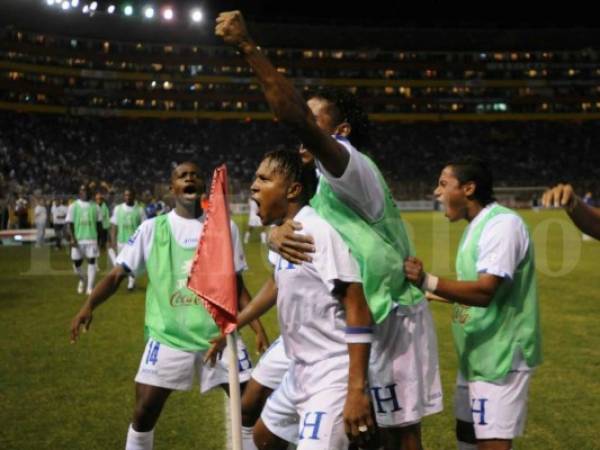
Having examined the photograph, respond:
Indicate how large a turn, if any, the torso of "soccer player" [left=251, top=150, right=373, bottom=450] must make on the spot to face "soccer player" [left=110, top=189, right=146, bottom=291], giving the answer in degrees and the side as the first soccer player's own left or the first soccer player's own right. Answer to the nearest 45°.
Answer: approximately 135° to the first soccer player's own right

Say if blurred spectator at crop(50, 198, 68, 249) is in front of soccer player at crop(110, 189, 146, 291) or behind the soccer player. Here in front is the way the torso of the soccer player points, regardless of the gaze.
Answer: behind

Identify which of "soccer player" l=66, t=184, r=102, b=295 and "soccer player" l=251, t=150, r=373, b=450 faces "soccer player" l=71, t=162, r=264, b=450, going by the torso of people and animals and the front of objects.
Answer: "soccer player" l=66, t=184, r=102, b=295

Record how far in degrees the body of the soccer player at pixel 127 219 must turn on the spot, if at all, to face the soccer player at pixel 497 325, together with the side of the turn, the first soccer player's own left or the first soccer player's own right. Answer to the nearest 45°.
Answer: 0° — they already face them

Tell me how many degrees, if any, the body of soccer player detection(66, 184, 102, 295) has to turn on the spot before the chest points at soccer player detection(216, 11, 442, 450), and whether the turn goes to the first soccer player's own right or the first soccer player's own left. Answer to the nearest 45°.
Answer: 0° — they already face them

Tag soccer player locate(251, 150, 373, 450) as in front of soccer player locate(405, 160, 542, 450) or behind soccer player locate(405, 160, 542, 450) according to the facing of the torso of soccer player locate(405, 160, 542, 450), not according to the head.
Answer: in front

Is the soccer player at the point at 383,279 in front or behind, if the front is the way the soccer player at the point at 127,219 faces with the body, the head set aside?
in front

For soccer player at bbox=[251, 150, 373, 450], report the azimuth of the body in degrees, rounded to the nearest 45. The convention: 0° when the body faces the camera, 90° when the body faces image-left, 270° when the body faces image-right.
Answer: approximately 45°

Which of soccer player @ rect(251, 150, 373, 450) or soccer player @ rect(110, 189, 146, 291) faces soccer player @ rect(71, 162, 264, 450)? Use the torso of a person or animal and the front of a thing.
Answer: soccer player @ rect(110, 189, 146, 291)
